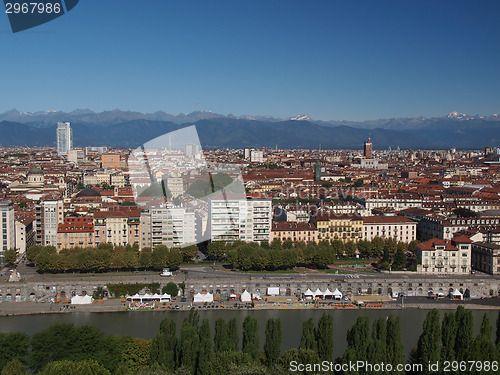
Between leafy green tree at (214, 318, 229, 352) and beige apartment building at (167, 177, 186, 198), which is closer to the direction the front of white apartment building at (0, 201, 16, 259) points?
the leafy green tree

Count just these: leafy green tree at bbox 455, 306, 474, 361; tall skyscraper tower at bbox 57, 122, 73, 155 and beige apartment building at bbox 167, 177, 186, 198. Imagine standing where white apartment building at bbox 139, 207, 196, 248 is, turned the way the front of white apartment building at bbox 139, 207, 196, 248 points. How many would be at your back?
2

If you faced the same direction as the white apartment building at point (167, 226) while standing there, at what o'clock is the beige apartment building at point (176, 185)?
the beige apartment building at point (176, 185) is roughly at 6 o'clock from the white apartment building at point (167, 226).

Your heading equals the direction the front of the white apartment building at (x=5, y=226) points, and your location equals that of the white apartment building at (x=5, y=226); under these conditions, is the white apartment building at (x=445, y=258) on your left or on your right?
on your left

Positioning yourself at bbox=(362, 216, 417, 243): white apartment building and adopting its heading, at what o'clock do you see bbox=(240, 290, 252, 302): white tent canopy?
The white tent canopy is roughly at 1 o'clock from the white apartment building.

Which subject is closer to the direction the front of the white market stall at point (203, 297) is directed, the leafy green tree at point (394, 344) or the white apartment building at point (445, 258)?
the leafy green tree
